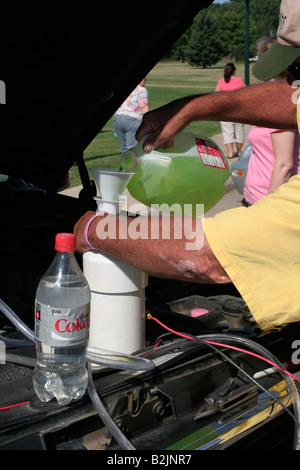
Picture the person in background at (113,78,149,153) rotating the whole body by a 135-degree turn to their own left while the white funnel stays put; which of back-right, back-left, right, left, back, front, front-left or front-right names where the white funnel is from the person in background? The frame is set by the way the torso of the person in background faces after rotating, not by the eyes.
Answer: left

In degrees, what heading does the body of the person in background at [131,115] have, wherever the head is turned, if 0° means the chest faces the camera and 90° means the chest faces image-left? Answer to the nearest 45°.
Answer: approximately 225°

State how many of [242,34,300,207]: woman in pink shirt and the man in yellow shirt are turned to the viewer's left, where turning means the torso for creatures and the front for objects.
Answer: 2

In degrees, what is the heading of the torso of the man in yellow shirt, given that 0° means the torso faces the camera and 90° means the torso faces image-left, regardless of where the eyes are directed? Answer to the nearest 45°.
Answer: approximately 90°

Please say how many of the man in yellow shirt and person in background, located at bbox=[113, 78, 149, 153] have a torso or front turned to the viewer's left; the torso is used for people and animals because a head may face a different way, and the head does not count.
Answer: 1

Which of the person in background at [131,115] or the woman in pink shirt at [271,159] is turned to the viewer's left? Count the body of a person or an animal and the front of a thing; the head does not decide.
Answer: the woman in pink shirt

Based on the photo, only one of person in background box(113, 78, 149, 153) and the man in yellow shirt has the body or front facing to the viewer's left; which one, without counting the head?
the man in yellow shirt

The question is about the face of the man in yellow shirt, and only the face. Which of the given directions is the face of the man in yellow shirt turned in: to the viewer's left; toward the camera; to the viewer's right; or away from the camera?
to the viewer's left

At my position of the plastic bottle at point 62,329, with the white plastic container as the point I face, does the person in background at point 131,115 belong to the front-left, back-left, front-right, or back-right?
front-left

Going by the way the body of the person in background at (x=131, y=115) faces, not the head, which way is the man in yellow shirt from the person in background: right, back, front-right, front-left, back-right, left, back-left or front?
back-right

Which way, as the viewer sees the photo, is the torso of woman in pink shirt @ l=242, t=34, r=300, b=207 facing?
to the viewer's left

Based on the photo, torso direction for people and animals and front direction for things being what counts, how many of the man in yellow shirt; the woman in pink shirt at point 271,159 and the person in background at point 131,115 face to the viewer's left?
2
